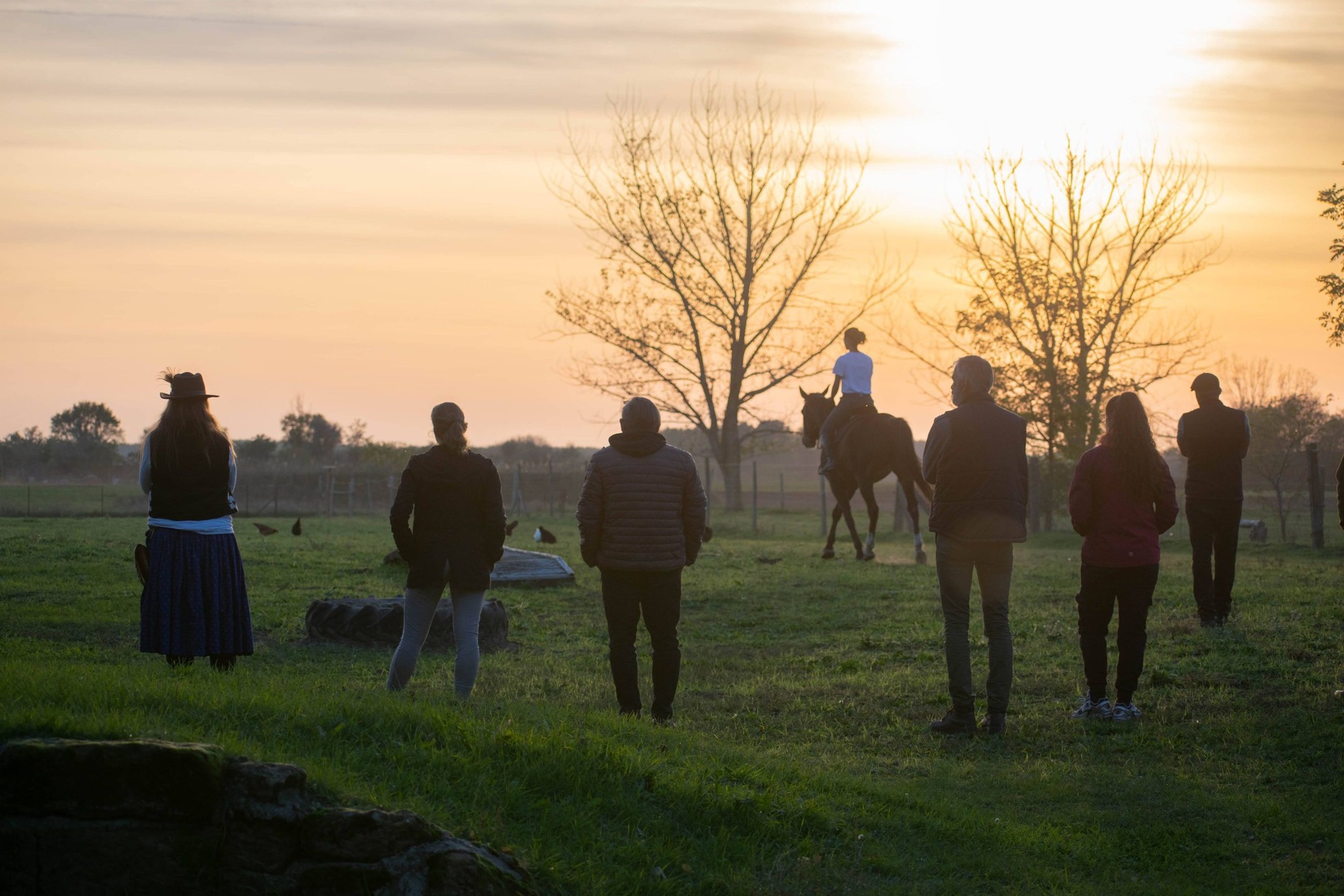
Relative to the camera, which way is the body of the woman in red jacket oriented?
away from the camera

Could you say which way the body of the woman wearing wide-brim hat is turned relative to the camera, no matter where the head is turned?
away from the camera

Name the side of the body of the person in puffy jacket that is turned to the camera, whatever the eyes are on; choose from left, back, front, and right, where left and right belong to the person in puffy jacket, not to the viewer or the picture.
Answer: back

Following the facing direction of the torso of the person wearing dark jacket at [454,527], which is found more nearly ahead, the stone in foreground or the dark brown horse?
the dark brown horse

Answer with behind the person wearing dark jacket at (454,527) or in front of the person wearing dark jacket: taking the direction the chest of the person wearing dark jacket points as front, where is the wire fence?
in front

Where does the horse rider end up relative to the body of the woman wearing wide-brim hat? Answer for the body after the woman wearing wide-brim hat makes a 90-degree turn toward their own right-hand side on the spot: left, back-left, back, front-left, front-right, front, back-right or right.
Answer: front-left

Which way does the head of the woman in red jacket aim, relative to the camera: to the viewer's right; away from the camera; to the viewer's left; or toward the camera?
away from the camera

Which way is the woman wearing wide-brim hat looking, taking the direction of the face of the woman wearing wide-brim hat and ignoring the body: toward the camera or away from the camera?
away from the camera

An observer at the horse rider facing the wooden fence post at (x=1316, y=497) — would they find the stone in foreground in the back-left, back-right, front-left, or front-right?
back-right

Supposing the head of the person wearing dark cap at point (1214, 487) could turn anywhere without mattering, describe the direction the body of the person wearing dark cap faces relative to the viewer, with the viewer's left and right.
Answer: facing away from the viewer

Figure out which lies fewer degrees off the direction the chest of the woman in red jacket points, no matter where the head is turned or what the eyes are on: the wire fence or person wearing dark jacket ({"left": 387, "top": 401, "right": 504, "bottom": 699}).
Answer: the wire fence

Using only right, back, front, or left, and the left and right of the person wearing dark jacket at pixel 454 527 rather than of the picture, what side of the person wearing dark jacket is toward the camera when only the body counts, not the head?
back

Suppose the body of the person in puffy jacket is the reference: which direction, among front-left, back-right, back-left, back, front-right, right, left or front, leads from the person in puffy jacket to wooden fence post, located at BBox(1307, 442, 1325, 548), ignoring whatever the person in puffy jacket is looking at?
front-right

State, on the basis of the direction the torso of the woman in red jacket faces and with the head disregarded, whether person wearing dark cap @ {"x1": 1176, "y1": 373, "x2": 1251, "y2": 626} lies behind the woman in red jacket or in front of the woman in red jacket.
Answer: in front

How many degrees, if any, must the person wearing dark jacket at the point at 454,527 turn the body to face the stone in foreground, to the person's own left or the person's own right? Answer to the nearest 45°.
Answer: approximately 180°

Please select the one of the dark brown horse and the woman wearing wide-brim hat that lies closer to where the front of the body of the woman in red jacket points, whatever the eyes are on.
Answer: the dark brown horse
